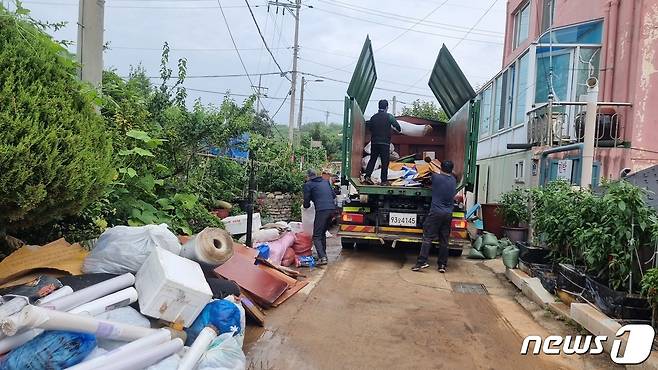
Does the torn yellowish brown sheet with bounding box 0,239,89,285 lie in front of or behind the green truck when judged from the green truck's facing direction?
behind

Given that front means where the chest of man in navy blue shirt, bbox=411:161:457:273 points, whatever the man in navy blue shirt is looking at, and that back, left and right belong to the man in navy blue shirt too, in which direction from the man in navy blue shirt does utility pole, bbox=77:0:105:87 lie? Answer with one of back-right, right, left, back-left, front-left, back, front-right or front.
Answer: back-left

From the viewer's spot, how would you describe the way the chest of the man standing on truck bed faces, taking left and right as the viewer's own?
facing away from the viewer and to the right of the viewer

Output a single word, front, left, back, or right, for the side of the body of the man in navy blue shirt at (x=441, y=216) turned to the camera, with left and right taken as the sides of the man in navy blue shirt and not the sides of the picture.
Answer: back

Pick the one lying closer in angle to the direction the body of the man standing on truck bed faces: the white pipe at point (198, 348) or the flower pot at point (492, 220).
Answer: the flower pot

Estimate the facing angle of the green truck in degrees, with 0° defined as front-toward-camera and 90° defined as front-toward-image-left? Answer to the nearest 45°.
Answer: approximately 180°

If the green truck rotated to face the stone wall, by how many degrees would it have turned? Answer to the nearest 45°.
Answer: approximately 45° to its left
